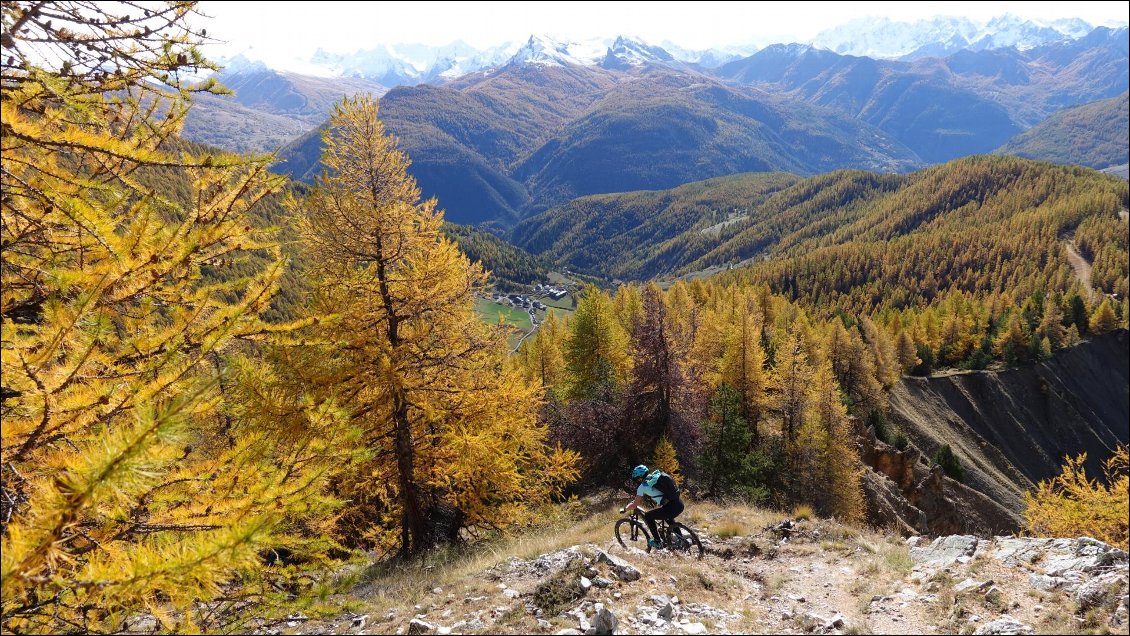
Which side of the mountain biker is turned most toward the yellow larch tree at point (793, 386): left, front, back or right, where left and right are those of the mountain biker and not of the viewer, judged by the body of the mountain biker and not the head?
right

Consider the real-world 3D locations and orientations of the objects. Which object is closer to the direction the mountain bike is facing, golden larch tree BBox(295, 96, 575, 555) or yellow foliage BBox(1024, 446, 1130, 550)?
the golden larch tree

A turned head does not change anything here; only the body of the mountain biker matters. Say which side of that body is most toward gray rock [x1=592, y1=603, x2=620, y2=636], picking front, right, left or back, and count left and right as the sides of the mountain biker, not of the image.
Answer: left

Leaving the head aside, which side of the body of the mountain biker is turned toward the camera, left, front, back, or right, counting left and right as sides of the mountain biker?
left

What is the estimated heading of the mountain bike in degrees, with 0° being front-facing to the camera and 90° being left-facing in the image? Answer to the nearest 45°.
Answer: approximately 90°

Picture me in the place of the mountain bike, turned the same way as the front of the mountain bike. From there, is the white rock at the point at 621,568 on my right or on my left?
on my left

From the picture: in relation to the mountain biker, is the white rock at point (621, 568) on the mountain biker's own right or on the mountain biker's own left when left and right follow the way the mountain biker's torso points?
on the mountain biker's own left

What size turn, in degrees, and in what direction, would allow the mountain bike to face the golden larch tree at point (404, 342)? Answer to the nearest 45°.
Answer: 0° — it already faces it

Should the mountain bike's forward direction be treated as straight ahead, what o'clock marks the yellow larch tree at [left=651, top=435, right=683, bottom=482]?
The yellow larch tree is roughly at 3 o'clock from the mountain bike.

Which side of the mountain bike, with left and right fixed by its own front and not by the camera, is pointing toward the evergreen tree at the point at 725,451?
right
